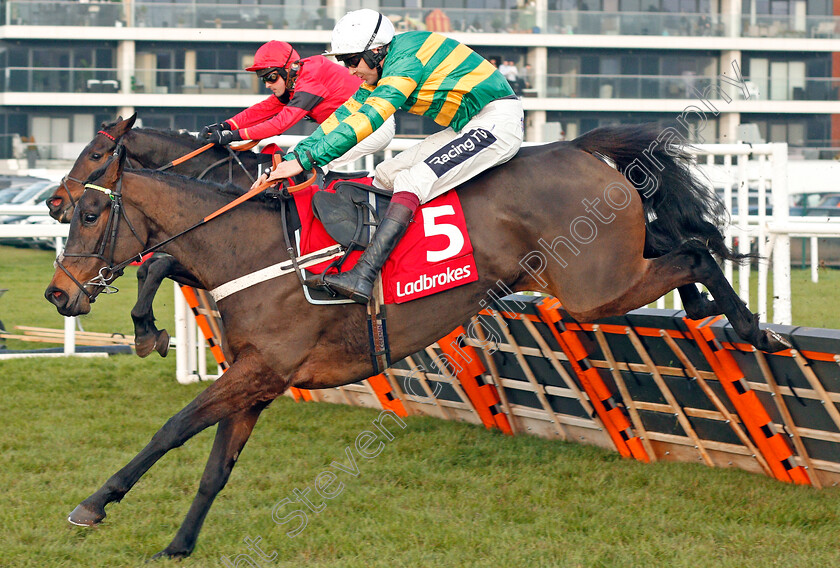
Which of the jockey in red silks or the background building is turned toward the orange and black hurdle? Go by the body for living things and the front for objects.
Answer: the background building

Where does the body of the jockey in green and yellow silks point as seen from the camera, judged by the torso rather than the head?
to the viewer's left

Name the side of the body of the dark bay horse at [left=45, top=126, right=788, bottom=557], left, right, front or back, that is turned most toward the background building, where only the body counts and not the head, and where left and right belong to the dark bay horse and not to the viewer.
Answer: right

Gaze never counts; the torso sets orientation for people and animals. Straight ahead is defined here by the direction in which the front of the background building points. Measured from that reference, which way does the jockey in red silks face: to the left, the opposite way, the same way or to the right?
to the right

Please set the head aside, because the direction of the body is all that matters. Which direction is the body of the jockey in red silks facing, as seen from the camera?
to the viewer's left

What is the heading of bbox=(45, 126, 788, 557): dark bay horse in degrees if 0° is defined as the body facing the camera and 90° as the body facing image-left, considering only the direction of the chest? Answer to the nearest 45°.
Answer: approximately 90°

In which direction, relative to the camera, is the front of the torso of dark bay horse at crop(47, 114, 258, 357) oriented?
to the viewer's left
